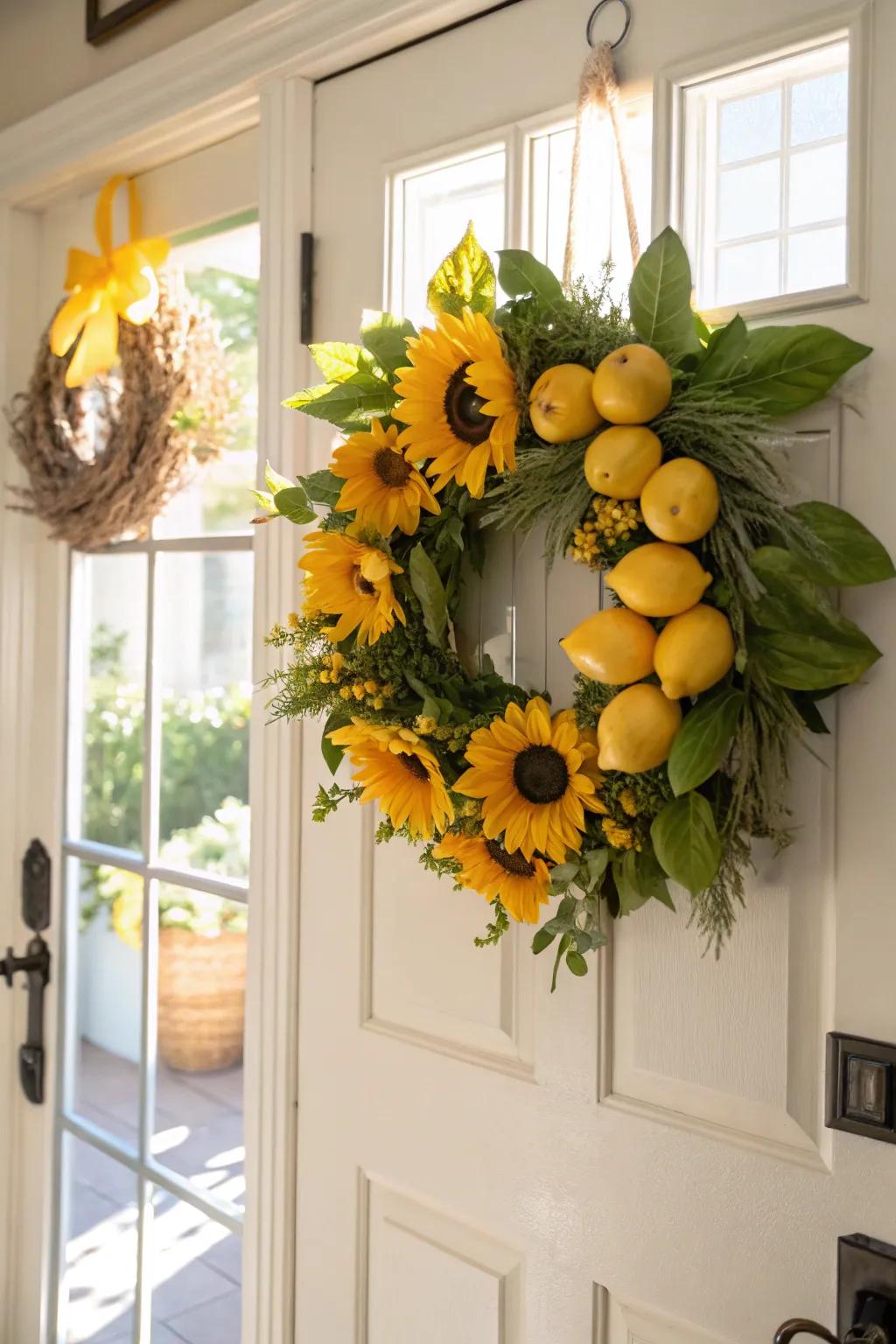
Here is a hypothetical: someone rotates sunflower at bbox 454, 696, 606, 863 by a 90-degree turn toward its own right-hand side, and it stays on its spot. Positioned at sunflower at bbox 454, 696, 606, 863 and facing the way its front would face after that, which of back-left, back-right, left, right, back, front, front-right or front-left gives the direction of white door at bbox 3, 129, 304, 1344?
front-right

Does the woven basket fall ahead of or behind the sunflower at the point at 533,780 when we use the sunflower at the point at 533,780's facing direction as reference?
behind

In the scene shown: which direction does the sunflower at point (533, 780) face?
toward the camera
